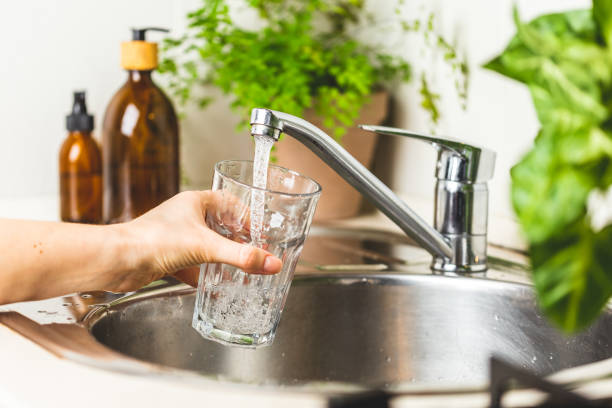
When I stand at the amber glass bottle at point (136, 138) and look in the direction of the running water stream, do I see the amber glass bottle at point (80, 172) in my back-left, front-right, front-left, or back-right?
back-right

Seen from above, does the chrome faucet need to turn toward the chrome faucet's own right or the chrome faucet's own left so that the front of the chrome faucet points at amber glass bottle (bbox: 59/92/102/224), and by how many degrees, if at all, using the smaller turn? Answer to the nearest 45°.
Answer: approximately 45° to the chrome faucet's own right

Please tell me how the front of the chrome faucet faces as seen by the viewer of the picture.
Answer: facing to the left of the viewer

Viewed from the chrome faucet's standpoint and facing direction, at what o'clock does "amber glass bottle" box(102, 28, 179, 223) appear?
The amber glass bottle is roughly at 1 o'clock from the chrome faucet.
